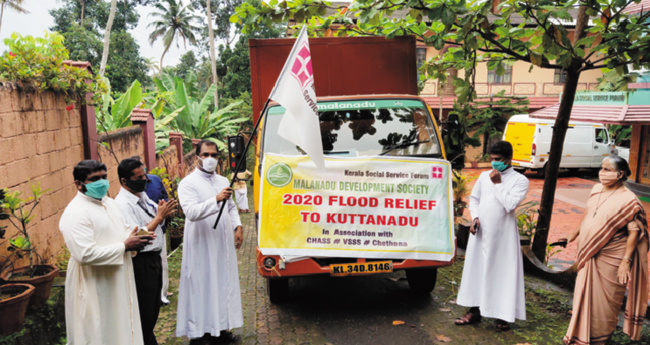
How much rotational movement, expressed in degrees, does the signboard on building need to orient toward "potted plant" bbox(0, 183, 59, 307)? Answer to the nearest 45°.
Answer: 0° — it already faces it

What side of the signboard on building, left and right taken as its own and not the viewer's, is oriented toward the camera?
front

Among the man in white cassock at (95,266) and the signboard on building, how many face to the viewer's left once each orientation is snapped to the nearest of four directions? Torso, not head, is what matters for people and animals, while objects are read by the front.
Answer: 0

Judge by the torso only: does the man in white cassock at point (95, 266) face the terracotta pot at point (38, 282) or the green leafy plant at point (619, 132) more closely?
the green leafy plant

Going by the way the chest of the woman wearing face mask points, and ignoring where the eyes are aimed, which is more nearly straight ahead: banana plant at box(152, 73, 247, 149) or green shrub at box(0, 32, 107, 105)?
the green shrub

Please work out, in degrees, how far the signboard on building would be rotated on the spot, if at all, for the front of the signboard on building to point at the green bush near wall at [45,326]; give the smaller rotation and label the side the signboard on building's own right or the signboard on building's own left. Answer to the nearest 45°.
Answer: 0° — it already faces it

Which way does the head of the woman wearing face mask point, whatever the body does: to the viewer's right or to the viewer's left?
to the viewer's left

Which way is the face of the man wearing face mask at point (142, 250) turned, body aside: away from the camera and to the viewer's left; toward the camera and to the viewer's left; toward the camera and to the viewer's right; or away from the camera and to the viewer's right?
toward the camera and to the viewer's right

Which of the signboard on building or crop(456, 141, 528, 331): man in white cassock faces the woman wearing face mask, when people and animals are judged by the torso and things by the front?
the signboard on building

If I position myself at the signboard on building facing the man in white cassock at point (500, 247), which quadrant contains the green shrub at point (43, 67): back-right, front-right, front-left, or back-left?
front-right

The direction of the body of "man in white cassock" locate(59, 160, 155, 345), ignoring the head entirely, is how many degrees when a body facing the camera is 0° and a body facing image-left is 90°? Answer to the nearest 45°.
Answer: approximately 315°

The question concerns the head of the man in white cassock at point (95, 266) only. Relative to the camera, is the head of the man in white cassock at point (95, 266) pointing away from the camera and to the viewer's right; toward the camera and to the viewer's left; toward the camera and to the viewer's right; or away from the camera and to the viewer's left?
toward the camera and to the viewer's right
